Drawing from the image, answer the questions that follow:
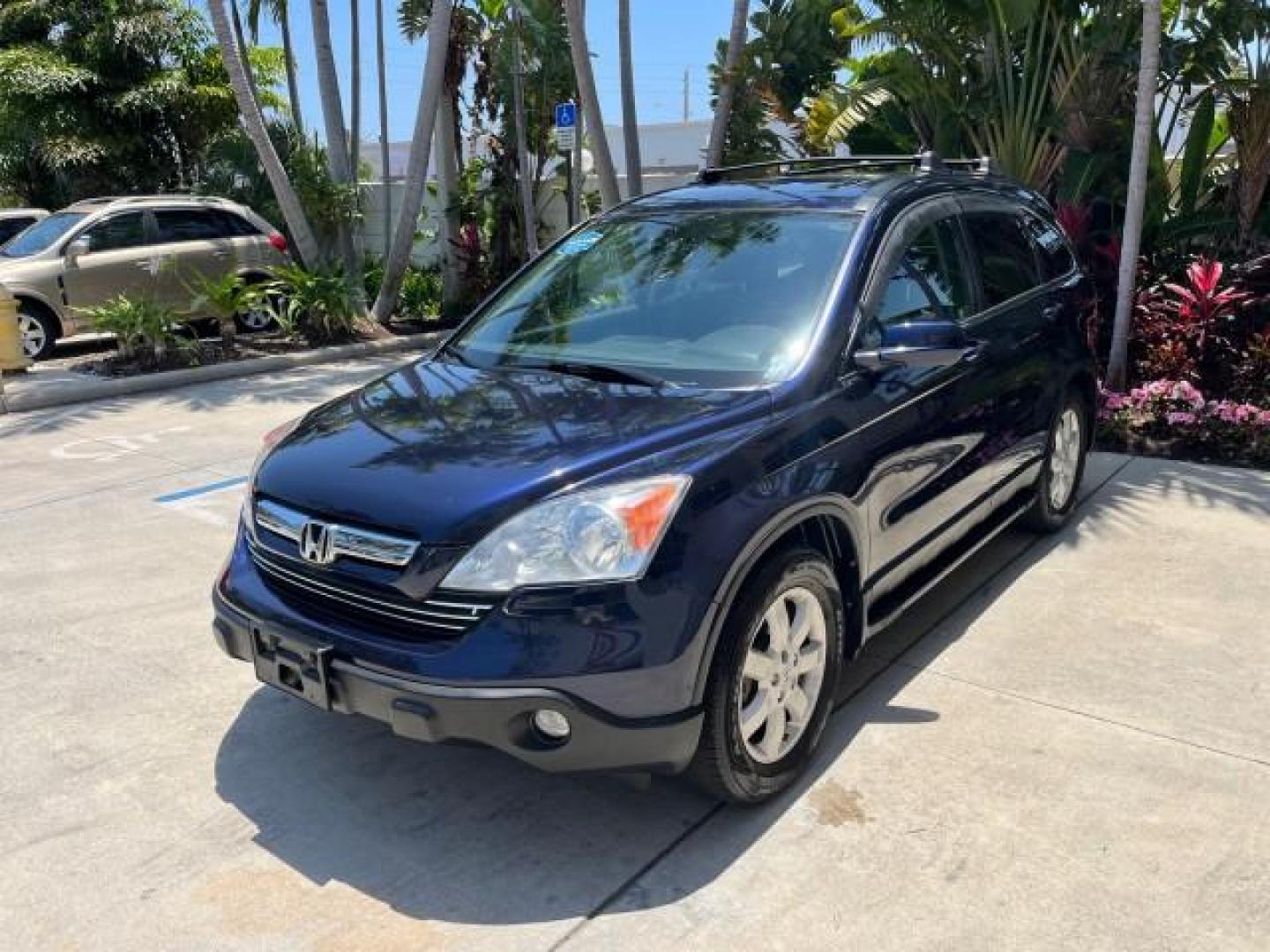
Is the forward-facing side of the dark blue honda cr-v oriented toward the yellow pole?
no

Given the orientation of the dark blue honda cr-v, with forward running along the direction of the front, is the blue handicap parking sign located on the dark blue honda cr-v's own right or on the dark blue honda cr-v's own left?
on the dark blue honda cr-v's own right

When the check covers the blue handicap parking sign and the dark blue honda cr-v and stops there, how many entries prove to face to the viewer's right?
0

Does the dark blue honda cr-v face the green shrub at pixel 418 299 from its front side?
no

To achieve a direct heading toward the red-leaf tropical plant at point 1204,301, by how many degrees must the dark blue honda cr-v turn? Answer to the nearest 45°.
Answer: approximately 180°

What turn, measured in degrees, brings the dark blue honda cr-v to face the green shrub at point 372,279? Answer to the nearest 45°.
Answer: approximately 135° to its right

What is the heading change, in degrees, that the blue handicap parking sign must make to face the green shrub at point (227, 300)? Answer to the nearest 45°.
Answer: approximately 90° to its right

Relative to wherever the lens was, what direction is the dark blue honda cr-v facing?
facing the viewer and to the left of the viewer

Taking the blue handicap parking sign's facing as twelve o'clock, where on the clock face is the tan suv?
The tan suv is roughly at 3 o'clock from the blue handicap parking sign.

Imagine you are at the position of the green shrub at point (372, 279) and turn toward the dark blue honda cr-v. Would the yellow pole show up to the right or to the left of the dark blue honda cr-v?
right

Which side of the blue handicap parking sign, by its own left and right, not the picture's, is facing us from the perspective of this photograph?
front

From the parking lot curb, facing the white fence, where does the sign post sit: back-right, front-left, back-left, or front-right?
front-right

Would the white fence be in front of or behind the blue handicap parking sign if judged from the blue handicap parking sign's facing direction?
behind

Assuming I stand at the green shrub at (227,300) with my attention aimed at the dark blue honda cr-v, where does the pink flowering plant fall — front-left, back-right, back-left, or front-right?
front-left
